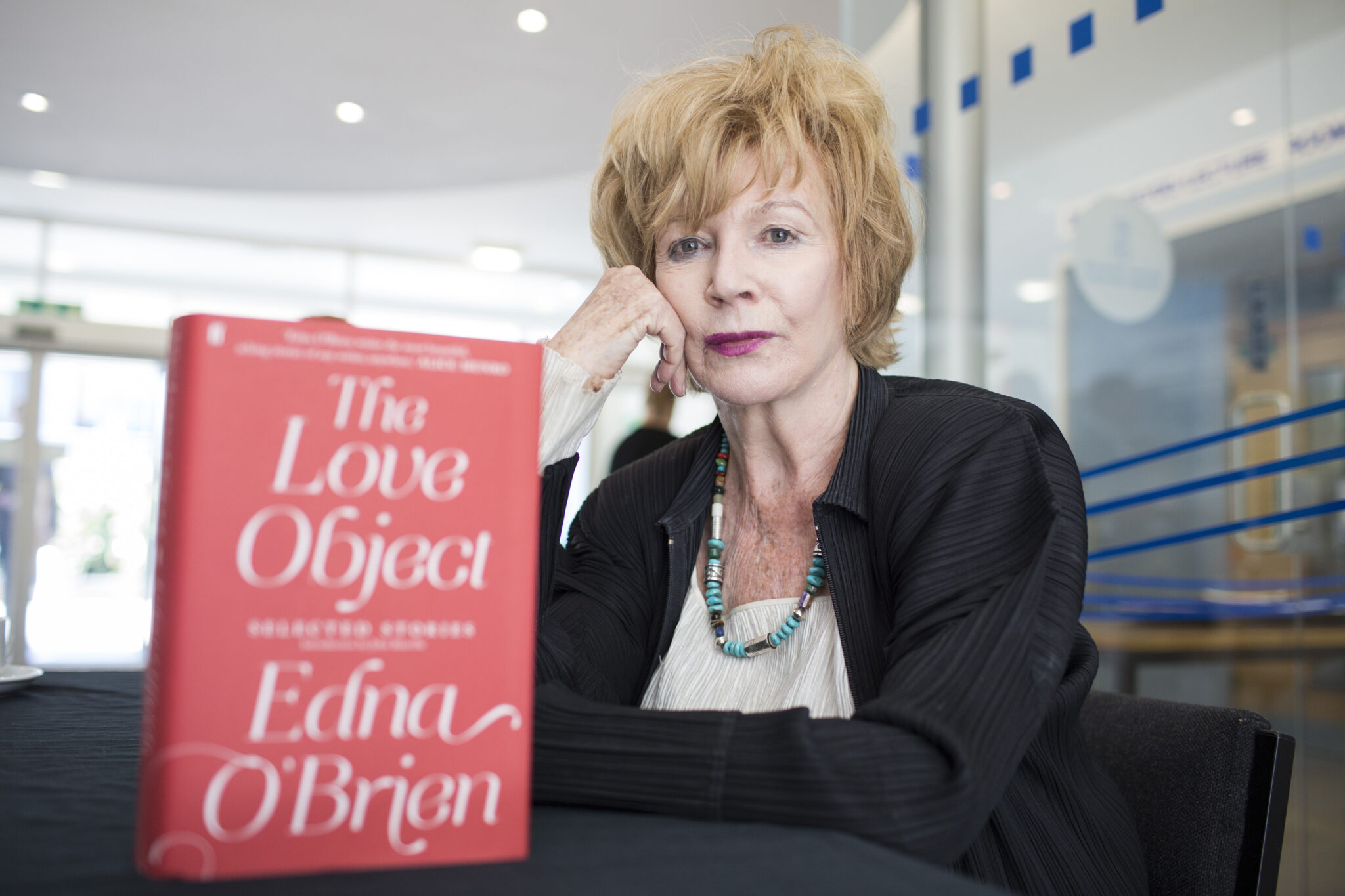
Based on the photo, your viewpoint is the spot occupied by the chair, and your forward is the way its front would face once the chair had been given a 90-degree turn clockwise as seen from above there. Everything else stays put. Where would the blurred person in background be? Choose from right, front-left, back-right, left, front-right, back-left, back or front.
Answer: front

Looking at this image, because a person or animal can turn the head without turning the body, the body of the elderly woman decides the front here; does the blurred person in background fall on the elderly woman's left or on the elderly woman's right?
on the elderly woman's right

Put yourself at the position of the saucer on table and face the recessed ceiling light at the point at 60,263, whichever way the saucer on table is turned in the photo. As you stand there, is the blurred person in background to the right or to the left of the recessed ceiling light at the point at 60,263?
right

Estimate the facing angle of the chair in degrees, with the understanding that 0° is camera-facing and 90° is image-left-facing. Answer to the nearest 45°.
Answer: approximately 45°

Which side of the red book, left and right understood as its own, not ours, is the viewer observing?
front

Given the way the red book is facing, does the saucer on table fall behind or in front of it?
behind

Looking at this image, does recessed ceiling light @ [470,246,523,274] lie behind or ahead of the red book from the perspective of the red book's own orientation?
behind

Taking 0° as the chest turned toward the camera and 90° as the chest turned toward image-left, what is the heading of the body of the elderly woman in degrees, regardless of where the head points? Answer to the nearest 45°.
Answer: approximately 45°

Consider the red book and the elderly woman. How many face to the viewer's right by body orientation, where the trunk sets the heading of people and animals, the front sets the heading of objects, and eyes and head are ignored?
0

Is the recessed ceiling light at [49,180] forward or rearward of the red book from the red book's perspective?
rearward

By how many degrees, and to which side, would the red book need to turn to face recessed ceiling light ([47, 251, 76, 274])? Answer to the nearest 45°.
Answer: approximately 180°
